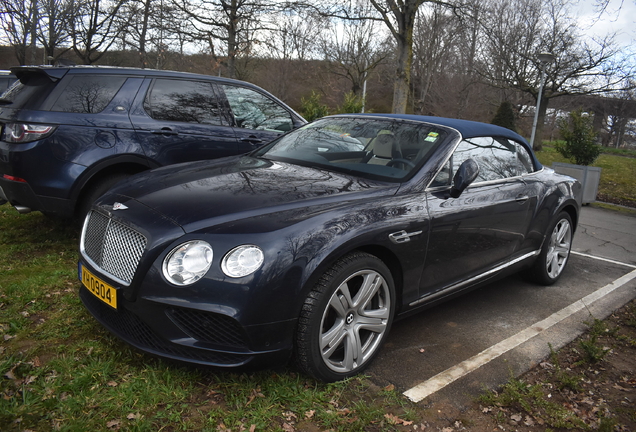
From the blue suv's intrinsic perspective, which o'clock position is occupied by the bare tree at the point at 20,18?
The bare tree is roughly at 10 o'clock from the blue suv.

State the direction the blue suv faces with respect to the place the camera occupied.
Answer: facing away from the viewer and to the right of the viewer

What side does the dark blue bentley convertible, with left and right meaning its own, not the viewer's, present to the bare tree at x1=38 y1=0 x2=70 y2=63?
right

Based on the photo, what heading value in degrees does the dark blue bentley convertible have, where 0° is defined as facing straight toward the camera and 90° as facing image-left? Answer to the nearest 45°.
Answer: approximately 45°

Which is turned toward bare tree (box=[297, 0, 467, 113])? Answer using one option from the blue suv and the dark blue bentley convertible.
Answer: the blue suv

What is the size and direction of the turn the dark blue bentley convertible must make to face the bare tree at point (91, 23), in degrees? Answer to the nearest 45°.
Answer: approximately 90° to its right

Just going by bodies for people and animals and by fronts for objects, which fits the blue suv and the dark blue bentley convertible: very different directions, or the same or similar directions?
very different directions

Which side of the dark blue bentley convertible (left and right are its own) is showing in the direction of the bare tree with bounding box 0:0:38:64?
right

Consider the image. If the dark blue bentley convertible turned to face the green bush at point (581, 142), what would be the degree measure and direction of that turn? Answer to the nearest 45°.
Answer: approximately 180°

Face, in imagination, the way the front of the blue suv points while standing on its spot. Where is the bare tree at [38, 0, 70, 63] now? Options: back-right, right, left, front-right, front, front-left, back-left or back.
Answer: front-left
